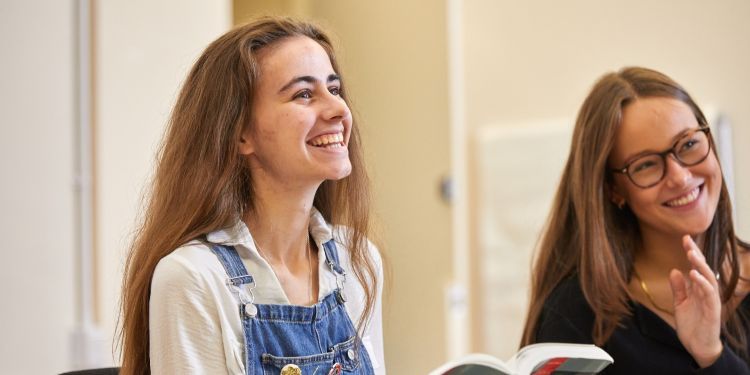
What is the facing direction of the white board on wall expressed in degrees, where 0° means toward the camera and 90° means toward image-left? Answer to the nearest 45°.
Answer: approximately 0°

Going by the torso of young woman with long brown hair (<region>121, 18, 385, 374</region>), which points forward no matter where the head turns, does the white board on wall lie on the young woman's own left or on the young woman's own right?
on the young woman's own left

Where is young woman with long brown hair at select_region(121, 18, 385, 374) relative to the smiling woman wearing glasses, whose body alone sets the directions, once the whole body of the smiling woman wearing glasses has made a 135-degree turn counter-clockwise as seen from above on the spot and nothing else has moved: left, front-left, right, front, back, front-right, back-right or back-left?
back-left

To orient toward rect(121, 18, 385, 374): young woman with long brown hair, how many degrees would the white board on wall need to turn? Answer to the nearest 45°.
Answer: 0° — it already faces them

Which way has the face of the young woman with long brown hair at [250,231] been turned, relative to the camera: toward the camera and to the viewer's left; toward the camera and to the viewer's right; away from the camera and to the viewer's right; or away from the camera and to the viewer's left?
toward the camera and to the viewer's right

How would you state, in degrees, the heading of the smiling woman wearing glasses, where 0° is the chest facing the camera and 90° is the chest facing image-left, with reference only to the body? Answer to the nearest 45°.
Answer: approximately 315°
